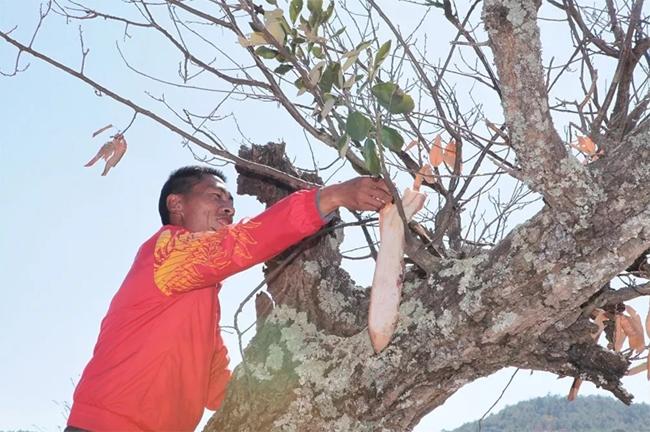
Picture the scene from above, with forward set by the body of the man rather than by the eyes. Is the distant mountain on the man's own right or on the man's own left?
on the man's own left

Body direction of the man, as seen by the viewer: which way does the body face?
to the viewer's right
